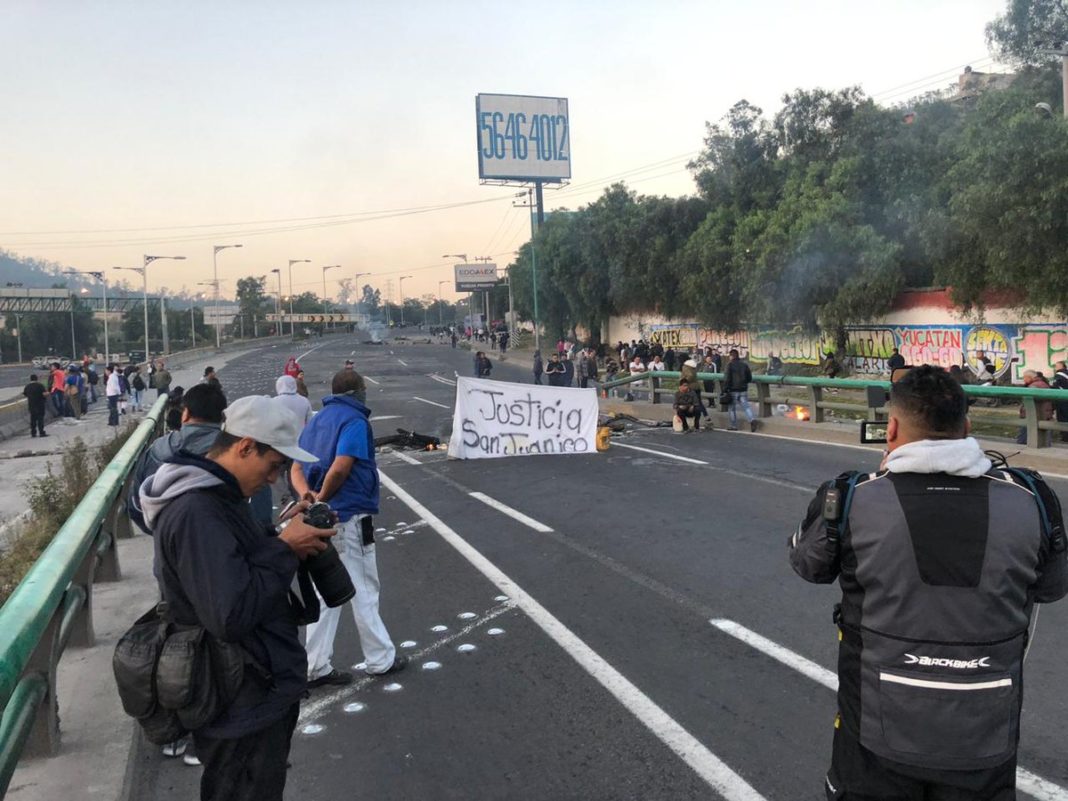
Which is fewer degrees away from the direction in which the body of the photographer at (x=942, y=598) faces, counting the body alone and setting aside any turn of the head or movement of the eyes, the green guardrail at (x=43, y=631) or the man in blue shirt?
the man in blue shirt

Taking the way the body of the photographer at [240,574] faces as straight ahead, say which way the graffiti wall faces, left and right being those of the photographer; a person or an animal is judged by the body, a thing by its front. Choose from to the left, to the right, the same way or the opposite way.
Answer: the opposite way

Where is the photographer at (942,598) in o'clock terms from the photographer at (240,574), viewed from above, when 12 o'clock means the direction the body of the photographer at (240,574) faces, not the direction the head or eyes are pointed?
the photographer at (942,598) is roughly at 1 o'clock from the photographer at (240,574).

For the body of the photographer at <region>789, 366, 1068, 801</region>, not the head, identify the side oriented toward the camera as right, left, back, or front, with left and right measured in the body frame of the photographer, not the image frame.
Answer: back

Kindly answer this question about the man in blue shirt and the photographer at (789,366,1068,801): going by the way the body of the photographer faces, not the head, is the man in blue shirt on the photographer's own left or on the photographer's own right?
on the photographer's own left

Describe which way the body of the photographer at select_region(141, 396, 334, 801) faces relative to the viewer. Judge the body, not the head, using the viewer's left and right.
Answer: facing to the right of the viewer

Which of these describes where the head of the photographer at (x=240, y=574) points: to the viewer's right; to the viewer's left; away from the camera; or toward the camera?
to the viewer's right

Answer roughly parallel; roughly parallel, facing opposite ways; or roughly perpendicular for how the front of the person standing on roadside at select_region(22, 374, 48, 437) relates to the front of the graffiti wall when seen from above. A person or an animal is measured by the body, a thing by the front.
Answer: roughly perpendicular

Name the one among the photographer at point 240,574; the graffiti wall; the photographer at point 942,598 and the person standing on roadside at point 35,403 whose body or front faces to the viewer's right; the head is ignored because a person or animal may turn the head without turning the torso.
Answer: the photographer at point 240,574

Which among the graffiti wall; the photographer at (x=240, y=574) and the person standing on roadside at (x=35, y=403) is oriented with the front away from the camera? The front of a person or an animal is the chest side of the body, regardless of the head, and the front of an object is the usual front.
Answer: the person standing on roadside
